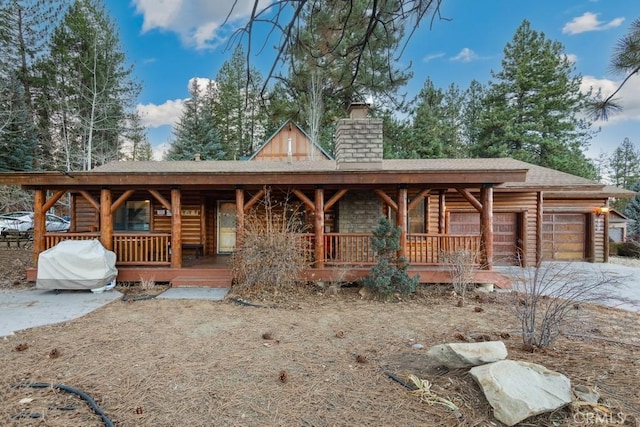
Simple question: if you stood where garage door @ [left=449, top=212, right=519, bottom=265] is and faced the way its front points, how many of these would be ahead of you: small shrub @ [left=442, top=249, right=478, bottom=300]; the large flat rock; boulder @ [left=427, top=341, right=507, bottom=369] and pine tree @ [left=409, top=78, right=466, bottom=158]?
3

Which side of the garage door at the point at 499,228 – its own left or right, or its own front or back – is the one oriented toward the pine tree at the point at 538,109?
back

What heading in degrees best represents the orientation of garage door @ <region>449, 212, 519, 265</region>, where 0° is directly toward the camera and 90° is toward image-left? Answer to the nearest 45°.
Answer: approximately 0°

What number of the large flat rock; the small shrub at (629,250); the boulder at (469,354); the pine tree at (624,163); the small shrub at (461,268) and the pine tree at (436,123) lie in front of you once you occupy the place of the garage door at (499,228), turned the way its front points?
3

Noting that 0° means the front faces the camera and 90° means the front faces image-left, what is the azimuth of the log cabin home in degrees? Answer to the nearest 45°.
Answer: approximately 0°

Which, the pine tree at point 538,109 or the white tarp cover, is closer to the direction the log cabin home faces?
the white tarp cover

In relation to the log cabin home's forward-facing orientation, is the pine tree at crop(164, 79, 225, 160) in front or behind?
behind

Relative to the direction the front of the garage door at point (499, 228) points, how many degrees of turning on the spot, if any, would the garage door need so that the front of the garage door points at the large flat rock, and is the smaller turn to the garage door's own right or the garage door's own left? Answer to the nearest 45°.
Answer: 0° — it already faces it

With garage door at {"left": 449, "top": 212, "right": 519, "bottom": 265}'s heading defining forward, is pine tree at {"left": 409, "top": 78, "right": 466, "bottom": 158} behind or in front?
behind

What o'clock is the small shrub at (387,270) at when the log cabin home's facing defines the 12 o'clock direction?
The small shrub is roughly at 11 o'clock from the log cabin home.

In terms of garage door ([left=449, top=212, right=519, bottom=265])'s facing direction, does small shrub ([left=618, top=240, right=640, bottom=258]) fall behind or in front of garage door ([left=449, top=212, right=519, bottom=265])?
behind
